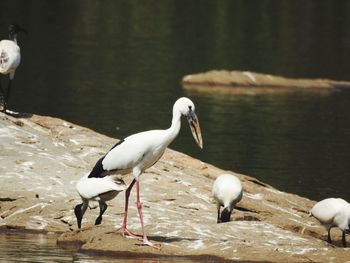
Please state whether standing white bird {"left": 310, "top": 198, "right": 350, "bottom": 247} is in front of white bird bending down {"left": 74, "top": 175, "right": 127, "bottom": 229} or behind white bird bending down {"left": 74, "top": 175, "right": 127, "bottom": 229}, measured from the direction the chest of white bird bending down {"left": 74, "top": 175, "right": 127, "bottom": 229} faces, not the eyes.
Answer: behind

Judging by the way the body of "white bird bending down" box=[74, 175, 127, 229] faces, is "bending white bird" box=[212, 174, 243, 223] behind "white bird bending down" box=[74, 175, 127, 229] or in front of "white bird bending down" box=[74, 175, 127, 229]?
behind

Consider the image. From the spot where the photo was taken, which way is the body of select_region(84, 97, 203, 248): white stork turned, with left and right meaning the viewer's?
facing to the right of the viewer

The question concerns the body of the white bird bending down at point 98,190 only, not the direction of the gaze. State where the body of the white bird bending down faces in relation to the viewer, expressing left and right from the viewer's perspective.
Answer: facing to the left of the viewer

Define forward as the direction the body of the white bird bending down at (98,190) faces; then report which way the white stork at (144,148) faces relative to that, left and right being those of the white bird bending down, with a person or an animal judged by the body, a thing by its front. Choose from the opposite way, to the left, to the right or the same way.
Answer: the opposite way
